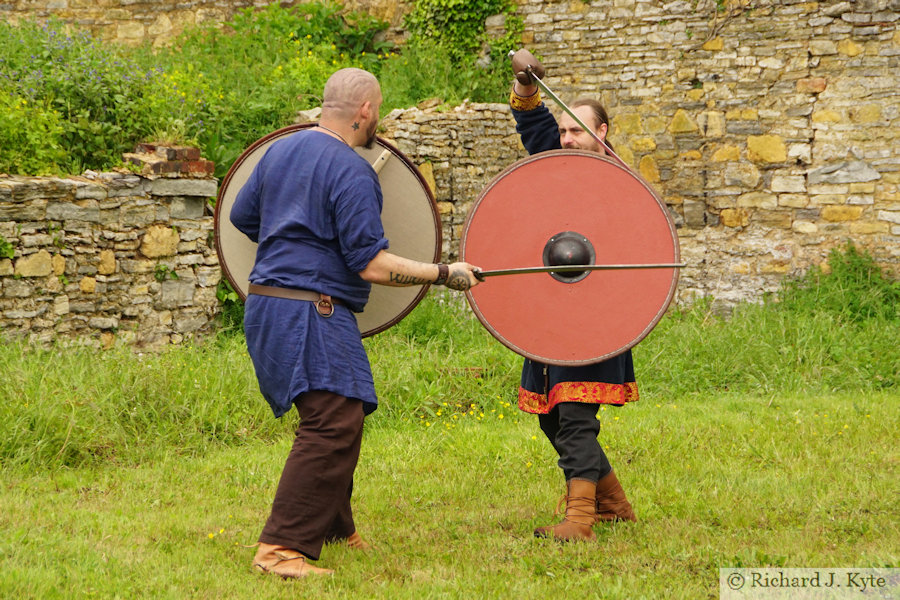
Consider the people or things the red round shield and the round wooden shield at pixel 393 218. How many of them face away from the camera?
1

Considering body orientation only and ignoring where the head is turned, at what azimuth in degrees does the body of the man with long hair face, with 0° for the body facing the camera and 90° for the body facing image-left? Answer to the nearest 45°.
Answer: approximately 45°

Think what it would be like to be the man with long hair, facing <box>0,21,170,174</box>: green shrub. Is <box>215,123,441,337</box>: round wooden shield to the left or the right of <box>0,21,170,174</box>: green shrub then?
left

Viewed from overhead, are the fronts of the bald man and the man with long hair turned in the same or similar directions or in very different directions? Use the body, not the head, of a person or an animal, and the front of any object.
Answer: very different directions

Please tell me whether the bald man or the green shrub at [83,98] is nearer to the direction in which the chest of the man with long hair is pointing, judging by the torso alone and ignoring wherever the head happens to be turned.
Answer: the bald man

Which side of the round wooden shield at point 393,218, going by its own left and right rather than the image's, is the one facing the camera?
back
